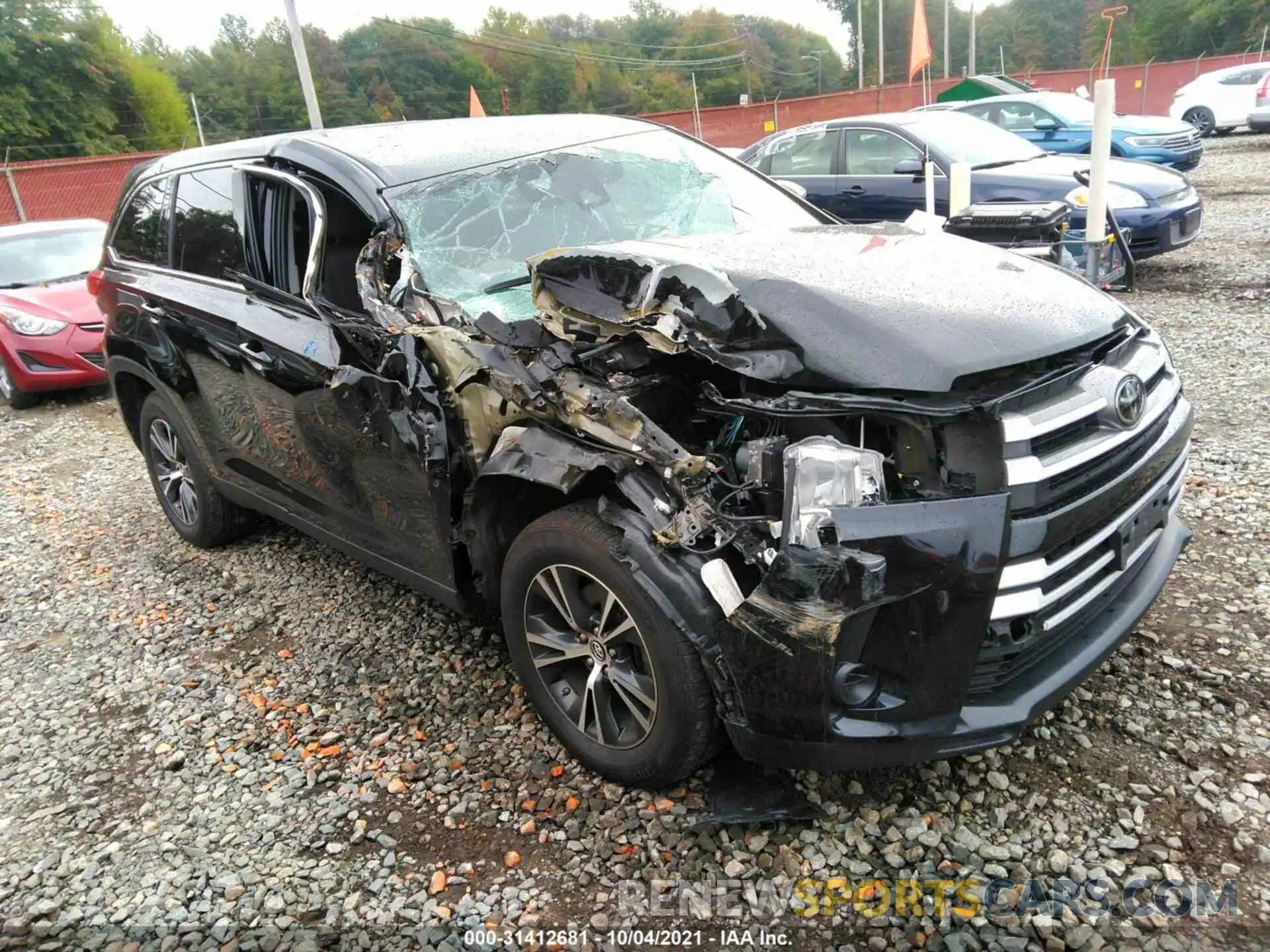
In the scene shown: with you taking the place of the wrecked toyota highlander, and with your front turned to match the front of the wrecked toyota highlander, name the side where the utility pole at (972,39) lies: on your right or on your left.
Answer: on your left

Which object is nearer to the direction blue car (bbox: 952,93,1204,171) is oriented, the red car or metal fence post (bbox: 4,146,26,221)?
the red car

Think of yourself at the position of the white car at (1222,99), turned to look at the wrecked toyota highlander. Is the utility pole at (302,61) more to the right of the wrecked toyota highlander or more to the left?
right

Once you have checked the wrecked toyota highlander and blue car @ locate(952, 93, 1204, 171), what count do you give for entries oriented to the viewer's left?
0

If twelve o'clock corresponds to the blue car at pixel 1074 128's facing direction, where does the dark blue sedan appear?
The dark blue sedan is roughly at 2 o'clock from the blue car.

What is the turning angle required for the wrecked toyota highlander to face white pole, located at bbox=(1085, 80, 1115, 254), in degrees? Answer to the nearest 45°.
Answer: approximately 90° to its left

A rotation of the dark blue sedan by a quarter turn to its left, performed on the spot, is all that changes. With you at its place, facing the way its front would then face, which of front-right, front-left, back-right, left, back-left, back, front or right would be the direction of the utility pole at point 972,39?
front-left

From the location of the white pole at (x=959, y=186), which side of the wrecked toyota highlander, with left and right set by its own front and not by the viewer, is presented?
left

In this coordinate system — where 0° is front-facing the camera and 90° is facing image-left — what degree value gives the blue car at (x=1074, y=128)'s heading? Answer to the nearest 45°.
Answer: approximately 315°

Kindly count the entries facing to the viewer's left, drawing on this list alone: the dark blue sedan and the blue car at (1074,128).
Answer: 0

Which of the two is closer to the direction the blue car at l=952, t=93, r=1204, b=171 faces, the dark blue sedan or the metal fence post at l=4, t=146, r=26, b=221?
the dark blue sedan

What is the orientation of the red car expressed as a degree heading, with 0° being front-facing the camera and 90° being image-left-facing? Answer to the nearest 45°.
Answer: approximately 315°
